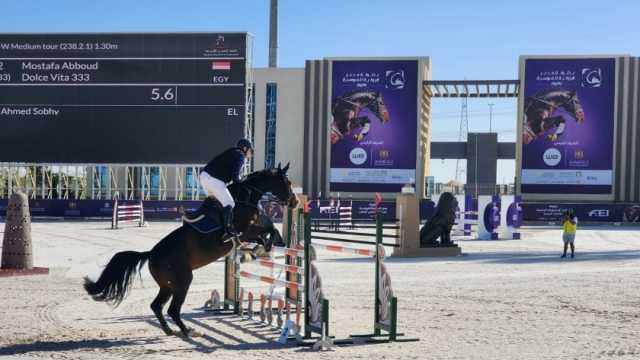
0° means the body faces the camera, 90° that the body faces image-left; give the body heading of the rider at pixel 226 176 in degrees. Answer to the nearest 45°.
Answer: approximately 270°

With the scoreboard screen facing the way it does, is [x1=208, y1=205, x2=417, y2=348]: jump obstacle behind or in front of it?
in front

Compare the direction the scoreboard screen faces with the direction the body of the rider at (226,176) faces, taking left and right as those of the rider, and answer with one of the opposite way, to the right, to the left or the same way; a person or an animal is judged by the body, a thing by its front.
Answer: to the right

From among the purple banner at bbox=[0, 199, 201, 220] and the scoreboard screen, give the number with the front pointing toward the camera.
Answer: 2

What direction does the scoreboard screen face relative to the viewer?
toward the camera

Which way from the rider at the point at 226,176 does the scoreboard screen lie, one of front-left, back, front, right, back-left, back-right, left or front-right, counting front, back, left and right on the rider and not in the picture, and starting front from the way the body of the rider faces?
left

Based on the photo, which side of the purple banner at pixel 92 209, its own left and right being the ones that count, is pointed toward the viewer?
front

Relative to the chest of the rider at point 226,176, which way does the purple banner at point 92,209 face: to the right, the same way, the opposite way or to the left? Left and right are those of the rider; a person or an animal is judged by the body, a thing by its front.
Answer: to the right
